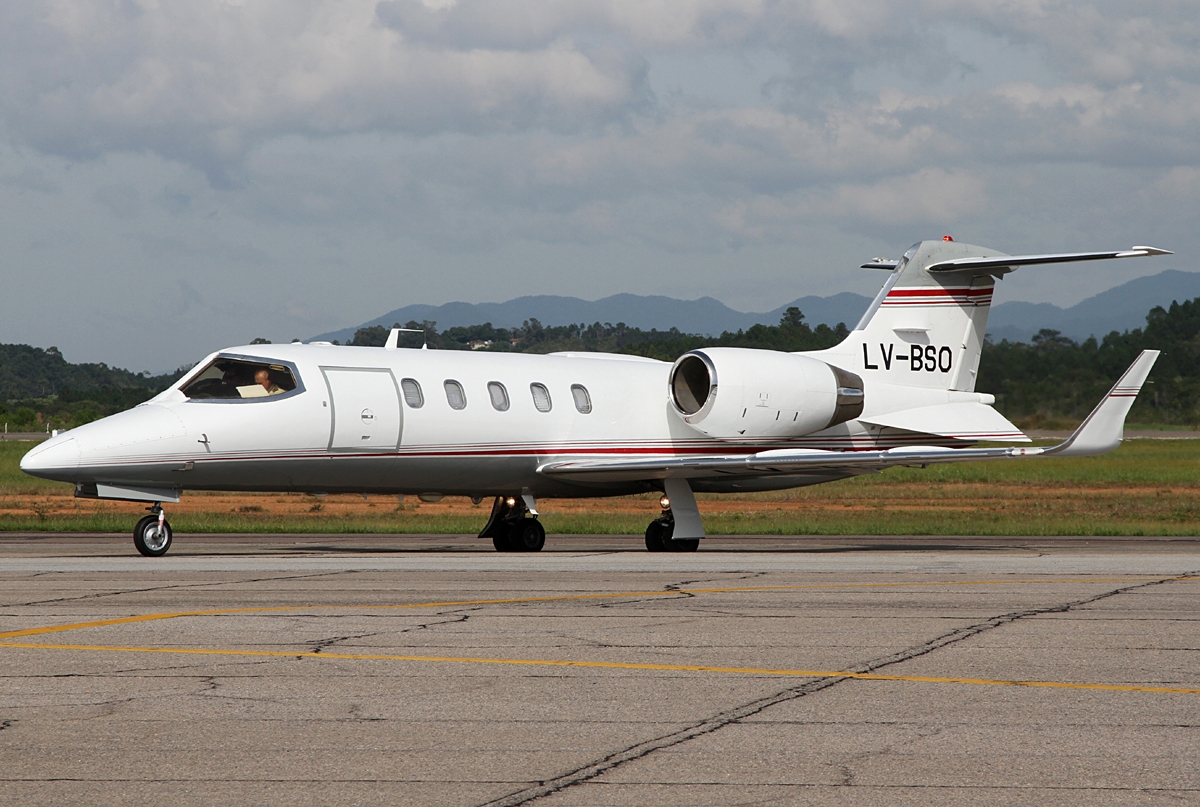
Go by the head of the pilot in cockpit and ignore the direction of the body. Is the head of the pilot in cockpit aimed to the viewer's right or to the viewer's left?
to the viewer's left

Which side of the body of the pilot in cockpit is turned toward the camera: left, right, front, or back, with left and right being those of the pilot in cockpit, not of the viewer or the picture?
left

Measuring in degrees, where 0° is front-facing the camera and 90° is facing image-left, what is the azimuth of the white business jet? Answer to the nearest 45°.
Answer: approximately 45°
